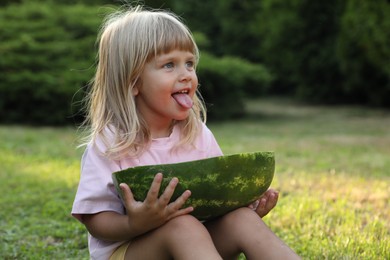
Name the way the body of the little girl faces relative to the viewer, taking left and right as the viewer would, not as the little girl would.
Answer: facing the viewer and to the right of the viewer

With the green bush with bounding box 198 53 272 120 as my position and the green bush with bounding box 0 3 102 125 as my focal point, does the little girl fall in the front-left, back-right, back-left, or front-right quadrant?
front-left

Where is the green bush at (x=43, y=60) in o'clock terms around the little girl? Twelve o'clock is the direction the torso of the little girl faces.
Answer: The green bush is roughly at 7 o'clock from the little girl.

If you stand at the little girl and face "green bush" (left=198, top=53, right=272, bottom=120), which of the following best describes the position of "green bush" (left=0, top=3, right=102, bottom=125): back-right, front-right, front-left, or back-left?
front-left

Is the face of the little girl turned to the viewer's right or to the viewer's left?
to the viewer's right

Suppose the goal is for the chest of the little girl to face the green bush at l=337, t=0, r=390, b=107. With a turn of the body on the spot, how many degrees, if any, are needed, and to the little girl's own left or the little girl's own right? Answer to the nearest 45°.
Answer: approximately 135° to the little girl's own left

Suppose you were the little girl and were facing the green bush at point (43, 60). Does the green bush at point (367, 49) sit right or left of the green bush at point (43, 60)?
right

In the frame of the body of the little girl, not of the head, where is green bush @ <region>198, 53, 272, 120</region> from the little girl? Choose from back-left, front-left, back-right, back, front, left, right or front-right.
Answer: back-left
